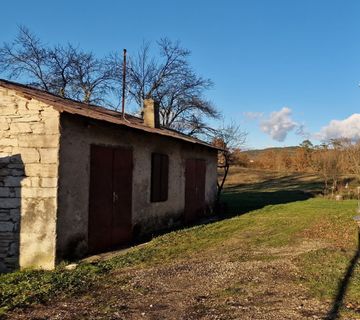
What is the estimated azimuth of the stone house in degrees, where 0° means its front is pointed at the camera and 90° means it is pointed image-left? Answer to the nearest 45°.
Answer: approximately 315°
